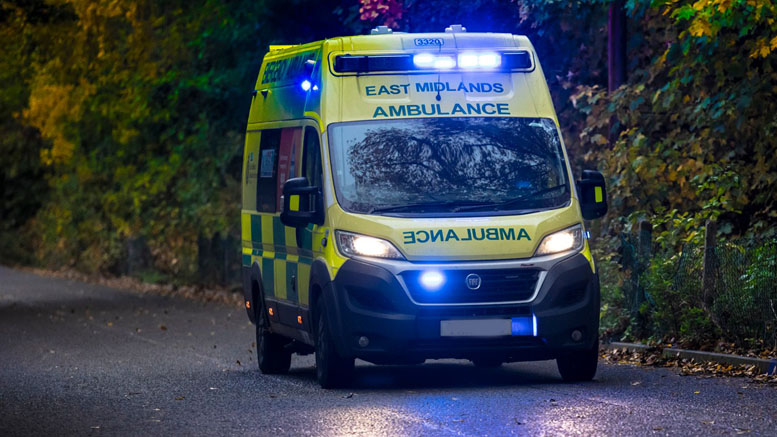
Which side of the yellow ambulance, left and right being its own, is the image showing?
front
